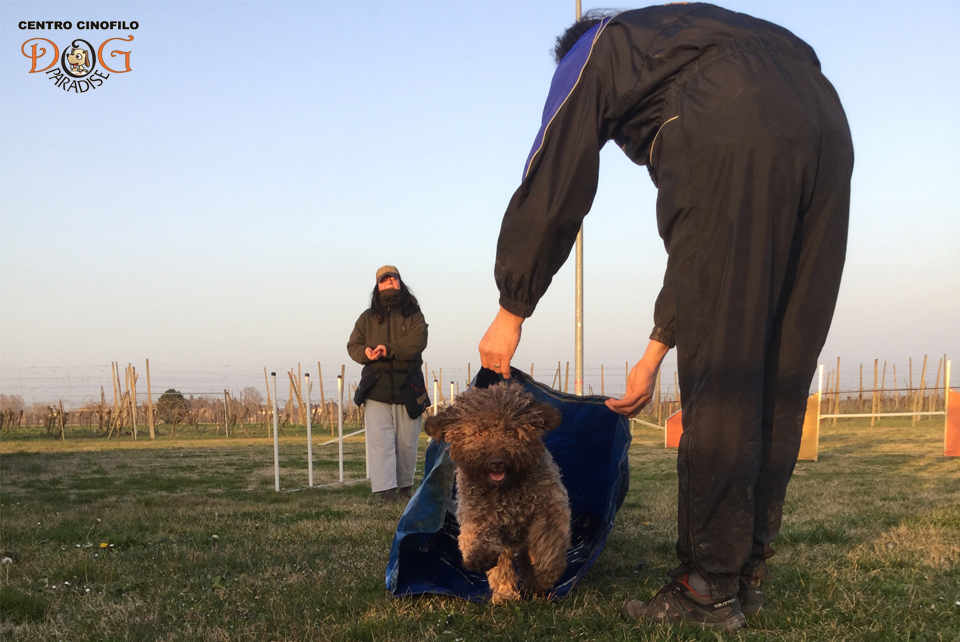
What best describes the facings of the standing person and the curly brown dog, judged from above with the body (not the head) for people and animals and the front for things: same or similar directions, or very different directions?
same or similar directions

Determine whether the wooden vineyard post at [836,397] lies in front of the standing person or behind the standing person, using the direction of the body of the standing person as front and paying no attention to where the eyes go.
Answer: behind

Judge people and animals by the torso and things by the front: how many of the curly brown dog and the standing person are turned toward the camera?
2

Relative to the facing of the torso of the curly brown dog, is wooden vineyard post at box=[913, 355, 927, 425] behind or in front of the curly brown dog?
behind

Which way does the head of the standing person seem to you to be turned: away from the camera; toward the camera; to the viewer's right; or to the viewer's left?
toward the camera

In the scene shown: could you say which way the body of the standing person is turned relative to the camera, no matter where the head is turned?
toward the camera

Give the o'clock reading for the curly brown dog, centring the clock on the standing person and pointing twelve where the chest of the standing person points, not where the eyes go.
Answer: The curly brown dog is roughly at 12 o'clock from the standing person.
